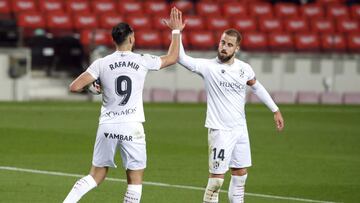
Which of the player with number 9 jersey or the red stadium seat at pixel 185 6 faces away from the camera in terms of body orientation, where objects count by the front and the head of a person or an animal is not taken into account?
the player with number 9 jersey

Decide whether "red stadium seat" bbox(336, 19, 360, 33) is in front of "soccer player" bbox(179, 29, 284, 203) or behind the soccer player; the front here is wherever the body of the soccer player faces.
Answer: behind

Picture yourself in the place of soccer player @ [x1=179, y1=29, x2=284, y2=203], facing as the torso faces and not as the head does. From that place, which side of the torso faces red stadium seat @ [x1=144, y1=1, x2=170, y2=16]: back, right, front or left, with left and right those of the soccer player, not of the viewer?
back

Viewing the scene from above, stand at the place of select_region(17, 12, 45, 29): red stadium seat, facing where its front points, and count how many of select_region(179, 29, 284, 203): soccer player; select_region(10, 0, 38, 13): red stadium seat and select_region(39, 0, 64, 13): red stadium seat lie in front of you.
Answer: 1

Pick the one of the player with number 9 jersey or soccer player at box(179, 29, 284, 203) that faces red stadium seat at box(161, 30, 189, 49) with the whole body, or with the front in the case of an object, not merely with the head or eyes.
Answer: the player with number 9 jersey

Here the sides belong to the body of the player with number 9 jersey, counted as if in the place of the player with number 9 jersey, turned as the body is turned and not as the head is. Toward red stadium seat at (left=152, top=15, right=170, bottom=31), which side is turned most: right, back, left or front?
front

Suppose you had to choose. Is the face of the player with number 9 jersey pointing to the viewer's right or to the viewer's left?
to the viewer's right

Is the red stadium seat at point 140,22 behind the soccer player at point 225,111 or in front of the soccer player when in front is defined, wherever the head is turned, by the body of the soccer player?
behind

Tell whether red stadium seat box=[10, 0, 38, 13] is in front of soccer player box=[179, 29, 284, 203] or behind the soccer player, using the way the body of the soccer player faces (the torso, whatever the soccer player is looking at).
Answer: behind

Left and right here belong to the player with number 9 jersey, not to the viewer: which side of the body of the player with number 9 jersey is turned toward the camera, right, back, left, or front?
back

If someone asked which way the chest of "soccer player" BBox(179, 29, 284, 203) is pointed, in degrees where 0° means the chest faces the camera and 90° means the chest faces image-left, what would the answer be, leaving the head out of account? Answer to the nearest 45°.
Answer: approximately 0°

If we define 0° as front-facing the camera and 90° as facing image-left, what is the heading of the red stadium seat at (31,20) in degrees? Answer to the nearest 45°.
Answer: approximately 0°
